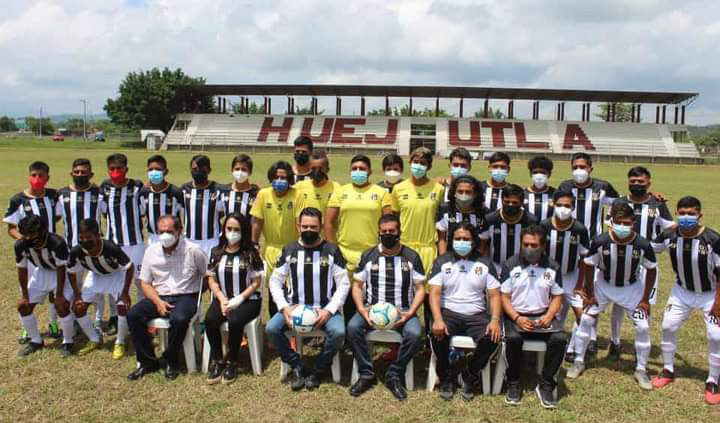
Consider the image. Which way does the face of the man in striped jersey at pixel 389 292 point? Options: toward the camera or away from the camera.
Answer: toward the camera

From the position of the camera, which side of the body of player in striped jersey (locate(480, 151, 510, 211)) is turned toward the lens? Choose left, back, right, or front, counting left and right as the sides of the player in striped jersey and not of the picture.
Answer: front

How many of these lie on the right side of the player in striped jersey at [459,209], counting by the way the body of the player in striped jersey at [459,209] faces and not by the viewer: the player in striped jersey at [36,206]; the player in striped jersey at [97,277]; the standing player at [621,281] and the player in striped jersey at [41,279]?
3

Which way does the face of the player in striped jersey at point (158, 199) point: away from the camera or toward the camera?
toward the camera

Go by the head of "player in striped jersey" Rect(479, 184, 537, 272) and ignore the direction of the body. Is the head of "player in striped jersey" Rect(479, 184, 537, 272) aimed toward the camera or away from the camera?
toward the camera

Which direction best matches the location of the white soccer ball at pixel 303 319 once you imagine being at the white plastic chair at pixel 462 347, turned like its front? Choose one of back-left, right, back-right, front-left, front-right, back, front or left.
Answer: right

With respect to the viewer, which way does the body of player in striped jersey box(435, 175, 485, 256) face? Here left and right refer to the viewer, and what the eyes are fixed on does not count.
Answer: facing the viewer

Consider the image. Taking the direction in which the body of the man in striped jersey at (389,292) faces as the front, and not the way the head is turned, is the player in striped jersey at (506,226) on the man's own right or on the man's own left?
on the man's own left

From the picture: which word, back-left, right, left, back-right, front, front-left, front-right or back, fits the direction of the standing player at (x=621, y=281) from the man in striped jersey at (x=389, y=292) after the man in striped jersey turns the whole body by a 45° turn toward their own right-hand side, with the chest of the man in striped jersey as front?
back-left

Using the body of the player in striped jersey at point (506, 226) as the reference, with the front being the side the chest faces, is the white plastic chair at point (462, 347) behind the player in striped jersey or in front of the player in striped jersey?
in front

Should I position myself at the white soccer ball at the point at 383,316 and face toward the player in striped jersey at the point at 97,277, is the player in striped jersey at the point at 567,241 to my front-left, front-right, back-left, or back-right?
back-right

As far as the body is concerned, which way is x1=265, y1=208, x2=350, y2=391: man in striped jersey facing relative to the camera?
toward the camera

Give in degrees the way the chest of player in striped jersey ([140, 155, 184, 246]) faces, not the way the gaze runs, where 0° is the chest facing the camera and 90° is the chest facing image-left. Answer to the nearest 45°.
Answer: approximately 0°

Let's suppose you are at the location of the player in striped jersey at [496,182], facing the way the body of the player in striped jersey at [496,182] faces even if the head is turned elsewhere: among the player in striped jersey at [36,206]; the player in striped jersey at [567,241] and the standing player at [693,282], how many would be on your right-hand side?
1

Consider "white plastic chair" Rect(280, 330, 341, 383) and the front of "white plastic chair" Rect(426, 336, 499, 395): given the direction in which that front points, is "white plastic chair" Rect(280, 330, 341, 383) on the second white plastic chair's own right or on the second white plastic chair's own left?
on the second white plastic chair's own right
